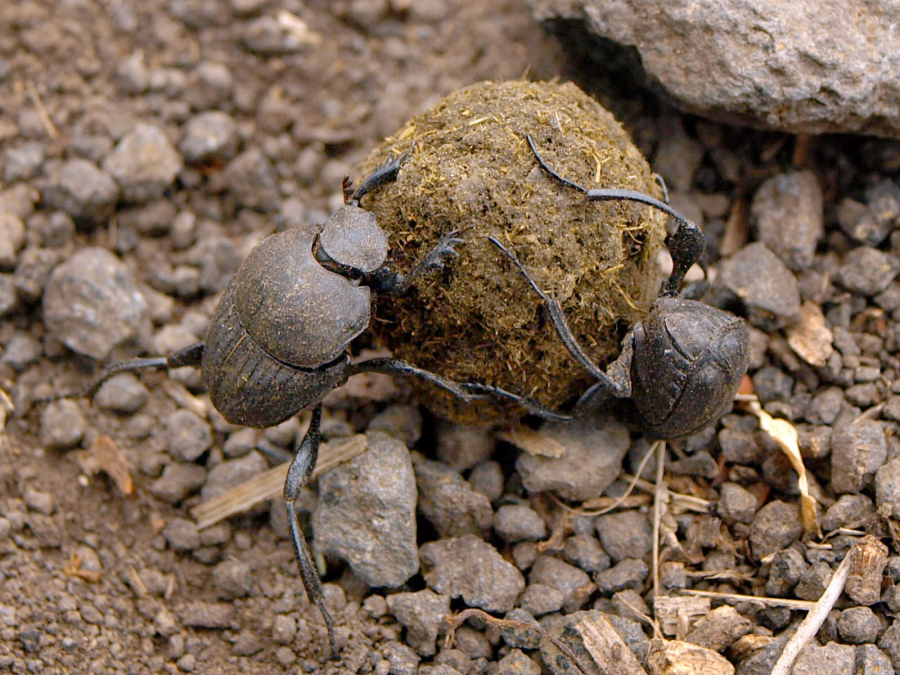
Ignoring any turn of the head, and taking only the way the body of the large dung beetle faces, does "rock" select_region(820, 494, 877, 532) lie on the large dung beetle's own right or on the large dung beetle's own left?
on the large dung beetle's own right

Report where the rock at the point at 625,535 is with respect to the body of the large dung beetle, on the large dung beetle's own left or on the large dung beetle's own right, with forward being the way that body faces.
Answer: on the large dung beetle's own right

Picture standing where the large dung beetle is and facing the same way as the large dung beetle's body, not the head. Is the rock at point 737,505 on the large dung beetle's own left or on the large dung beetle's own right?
on the large dung beetle's own right

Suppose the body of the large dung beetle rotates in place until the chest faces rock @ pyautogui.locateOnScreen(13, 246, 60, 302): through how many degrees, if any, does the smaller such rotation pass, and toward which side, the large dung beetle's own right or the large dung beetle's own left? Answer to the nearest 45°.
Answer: approximately 90° to the large dung beetle's own left

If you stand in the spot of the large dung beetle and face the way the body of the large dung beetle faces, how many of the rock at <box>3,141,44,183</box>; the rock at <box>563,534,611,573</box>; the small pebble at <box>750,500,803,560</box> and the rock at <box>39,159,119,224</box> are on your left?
2

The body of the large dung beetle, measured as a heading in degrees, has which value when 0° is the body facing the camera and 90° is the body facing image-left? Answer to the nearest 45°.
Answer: approximately 225°

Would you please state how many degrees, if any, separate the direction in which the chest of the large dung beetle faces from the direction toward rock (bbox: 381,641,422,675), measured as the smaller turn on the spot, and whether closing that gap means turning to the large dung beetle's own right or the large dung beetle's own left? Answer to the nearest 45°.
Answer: approximately 90° to the large dung beetle's own right
